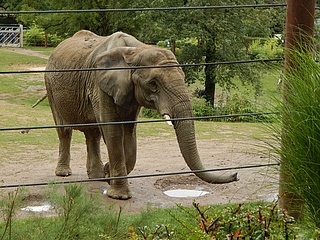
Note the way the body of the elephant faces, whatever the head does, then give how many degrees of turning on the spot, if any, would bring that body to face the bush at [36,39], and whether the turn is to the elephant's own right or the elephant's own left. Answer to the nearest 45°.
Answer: approximately 135° to the elephant's own left

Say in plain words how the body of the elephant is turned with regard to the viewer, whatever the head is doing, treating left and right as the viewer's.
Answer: facing the viewer and to the right of the viewer

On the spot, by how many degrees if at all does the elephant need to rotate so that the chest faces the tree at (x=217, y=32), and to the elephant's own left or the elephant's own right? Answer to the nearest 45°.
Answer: approximately 135° to the elephant's own left

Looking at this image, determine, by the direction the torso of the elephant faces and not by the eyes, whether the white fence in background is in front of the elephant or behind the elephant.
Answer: behind

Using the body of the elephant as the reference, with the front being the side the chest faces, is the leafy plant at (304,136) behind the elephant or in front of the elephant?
in front

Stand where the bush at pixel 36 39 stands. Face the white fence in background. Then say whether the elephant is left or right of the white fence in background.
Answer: left

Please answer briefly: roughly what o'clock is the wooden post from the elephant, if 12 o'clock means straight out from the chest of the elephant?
The wooden post is roughly at 1 o'clock from the elephant.

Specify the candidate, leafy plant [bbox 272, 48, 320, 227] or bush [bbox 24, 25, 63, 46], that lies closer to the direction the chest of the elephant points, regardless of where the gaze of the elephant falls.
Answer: the leafy plant
